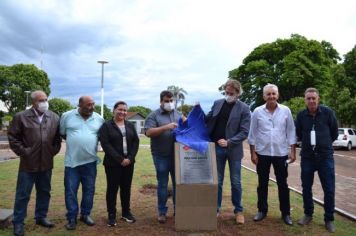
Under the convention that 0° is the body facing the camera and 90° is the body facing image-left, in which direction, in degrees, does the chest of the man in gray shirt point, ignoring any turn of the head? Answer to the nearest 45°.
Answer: approximately 315°

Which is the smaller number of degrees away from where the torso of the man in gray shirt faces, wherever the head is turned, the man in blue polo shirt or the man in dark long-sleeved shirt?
the man in dark long-sleeved shirt

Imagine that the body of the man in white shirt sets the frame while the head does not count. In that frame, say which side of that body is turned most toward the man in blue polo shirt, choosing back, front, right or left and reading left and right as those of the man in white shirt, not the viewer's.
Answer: right

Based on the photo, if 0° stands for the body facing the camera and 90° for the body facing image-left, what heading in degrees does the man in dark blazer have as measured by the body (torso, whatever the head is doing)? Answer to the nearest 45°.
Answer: approximately 45°

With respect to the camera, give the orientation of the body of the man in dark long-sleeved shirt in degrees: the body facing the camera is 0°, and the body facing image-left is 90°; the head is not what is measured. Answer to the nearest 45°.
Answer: approximately 0°

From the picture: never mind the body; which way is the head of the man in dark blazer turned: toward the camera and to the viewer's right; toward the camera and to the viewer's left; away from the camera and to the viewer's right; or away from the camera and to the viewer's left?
toward the camera and to the viewer's left

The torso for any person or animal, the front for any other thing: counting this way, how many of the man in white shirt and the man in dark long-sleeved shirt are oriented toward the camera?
2

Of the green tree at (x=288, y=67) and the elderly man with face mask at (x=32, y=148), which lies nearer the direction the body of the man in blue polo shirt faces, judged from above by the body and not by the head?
the elderly man with face mask

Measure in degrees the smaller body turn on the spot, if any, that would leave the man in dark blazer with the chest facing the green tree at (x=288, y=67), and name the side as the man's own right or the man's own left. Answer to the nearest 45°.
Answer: approximately 135° to the man's own right
